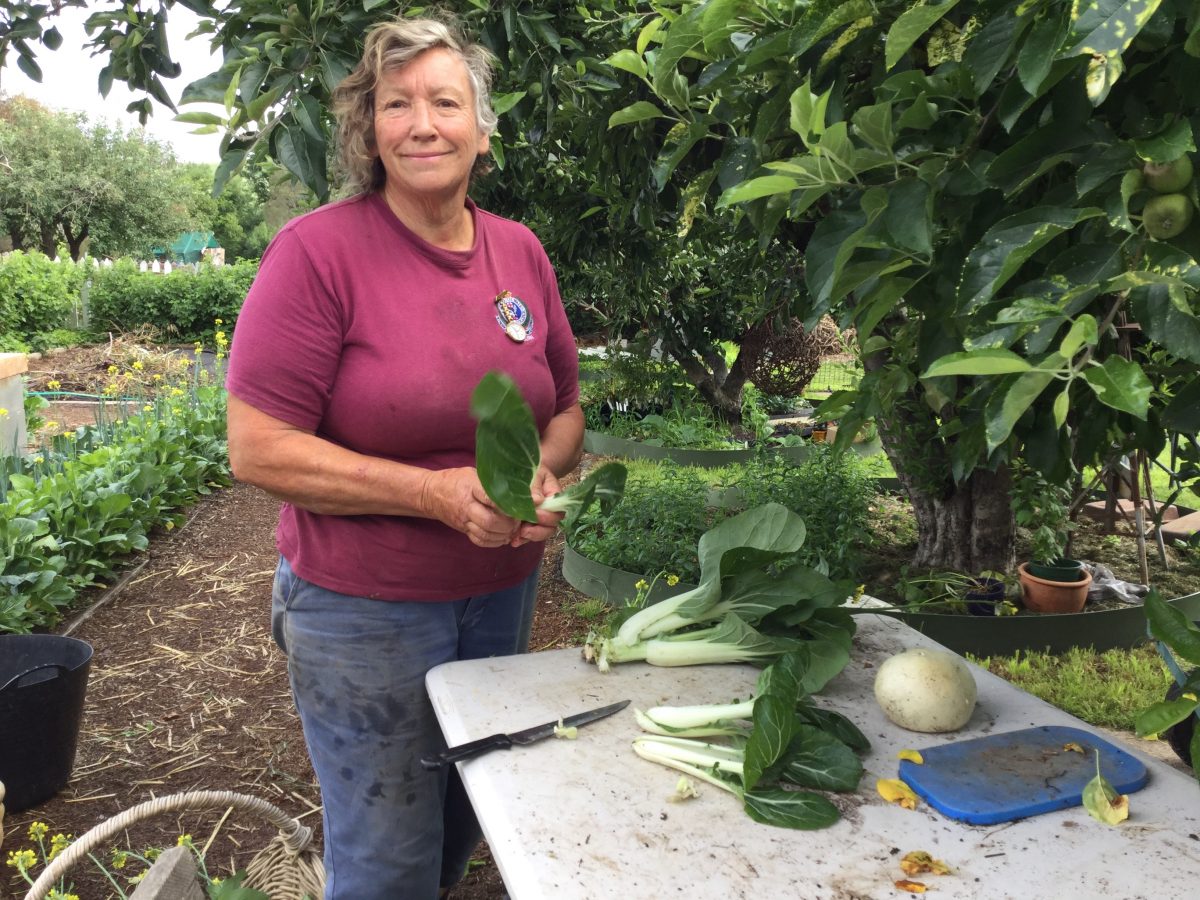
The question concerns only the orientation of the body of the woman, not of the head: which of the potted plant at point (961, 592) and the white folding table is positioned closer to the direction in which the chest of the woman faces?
the white folding table

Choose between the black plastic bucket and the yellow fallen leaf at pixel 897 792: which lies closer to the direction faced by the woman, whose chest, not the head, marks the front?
the yellow fallen leaf

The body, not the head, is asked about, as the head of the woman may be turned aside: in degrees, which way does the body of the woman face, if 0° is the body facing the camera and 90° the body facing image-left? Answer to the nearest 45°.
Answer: approximately 315°

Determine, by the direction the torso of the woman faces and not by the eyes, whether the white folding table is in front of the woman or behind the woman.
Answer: in front

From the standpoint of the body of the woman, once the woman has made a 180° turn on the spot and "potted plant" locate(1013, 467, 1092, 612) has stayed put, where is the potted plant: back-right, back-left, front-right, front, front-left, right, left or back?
right

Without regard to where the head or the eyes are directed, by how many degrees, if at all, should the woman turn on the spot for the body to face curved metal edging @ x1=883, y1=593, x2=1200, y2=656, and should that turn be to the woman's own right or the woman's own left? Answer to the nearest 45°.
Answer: approximately 90° to the woman's own left

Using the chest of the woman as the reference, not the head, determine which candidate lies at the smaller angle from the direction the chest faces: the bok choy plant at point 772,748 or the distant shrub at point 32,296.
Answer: the bok choy plant

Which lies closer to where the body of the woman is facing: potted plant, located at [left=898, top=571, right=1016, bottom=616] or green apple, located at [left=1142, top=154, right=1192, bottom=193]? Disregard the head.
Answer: the green apple
